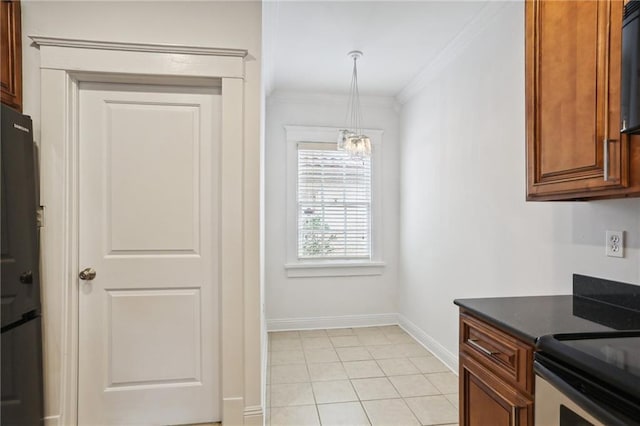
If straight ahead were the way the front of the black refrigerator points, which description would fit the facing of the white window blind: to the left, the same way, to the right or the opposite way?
to the right

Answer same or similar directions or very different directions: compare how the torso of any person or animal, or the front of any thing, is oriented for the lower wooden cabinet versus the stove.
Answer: same or similar directions

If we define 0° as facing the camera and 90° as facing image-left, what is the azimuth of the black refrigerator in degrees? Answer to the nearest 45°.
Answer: approximately 315°

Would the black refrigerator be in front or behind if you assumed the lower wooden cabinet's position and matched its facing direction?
in front

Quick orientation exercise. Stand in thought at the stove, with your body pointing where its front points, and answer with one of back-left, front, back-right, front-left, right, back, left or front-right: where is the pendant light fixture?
right

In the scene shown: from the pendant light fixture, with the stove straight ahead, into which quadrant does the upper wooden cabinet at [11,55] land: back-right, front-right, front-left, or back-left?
front-right

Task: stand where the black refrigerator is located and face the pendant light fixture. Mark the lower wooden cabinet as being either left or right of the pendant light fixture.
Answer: right

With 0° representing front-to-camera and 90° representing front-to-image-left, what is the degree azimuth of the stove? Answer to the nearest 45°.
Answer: approximately 45°

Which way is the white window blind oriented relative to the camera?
toward the camera

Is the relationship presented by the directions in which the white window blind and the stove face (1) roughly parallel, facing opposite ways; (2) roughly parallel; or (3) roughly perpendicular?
roughly perpendicular

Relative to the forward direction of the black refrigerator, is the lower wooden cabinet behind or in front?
in front

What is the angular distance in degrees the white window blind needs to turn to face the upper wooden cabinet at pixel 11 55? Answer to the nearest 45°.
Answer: approximately 45° to its right

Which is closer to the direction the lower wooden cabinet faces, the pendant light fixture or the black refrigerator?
the black refrigerator
